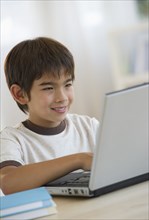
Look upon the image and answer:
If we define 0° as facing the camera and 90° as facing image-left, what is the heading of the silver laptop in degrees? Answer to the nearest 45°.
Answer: approximately 135°

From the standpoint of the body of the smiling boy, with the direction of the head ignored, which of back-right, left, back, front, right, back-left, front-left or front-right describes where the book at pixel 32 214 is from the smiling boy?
front-right

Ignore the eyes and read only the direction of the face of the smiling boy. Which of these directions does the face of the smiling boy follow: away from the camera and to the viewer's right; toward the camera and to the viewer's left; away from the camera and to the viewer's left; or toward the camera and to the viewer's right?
toward the camera and to the viewer's right

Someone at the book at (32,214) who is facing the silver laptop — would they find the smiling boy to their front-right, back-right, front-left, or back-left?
front-left

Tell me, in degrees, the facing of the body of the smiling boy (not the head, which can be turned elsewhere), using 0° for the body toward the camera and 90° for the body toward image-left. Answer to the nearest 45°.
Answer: approximately 315°

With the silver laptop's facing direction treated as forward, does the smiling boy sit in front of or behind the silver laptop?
in front

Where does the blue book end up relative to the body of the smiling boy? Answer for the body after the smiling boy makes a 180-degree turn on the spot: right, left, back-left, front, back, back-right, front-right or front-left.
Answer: back-left

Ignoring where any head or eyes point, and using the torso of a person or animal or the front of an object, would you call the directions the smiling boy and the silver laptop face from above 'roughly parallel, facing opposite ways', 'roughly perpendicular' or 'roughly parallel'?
roughly parallel, facing opposite ways
